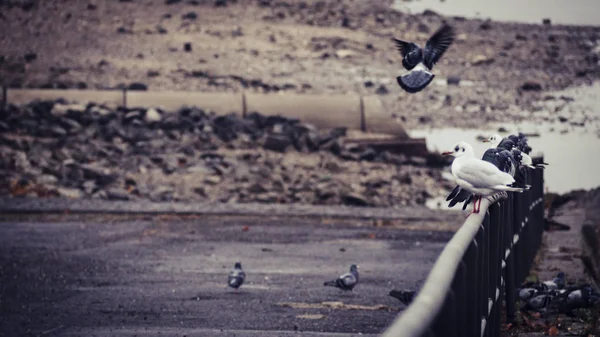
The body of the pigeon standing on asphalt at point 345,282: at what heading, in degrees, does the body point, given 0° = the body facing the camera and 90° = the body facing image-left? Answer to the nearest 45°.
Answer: approximately 270°

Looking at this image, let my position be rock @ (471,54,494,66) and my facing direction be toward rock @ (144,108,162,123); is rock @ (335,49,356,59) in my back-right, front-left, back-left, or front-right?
front-right

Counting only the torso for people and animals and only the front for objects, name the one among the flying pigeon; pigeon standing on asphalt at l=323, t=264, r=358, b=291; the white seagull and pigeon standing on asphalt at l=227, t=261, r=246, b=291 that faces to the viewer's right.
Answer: pigeon standing on asphalt at l=323, t=264, r=358, b=291

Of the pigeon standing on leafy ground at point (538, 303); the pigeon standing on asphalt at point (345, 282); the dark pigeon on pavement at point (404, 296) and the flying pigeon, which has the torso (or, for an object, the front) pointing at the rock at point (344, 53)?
the flying pigeon

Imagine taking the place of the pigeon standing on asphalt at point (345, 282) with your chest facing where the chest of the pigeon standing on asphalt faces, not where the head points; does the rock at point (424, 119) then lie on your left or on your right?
on your left

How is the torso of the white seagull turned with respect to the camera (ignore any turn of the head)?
to the viewer's left
